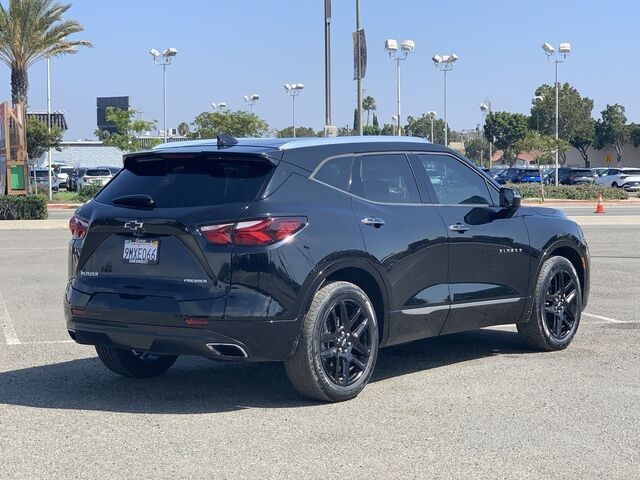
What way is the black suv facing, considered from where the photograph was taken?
facing away from the viewer and to the right of the viewer

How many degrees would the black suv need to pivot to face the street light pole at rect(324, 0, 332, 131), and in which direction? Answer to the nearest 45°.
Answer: approximately 45° to its left

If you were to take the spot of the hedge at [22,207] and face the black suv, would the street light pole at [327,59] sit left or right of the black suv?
left

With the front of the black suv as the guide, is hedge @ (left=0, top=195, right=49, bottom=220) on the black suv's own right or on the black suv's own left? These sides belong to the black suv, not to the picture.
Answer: on the black suv's own left

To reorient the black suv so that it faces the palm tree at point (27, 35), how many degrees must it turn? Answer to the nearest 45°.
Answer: approximately 45° to its left
